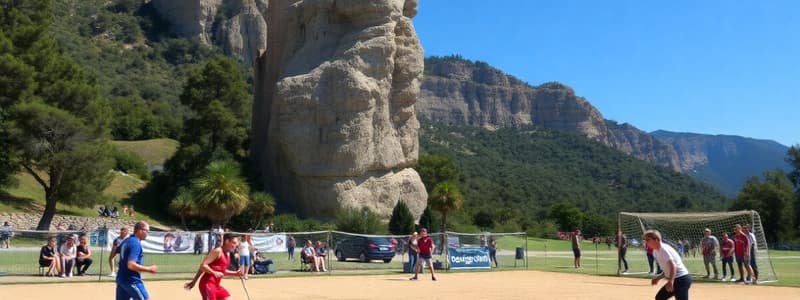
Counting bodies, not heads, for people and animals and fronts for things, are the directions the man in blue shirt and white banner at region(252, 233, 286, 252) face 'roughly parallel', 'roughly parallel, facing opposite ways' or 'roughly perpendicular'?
roughly perpendicular

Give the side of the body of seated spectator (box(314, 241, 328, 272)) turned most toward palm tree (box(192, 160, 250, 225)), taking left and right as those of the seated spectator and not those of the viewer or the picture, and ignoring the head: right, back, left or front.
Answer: back

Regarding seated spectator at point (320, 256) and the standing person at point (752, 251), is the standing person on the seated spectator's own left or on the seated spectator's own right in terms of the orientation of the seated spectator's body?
on the seated spectator's own left

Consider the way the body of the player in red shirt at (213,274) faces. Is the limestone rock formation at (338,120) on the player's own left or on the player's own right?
on the player's own left

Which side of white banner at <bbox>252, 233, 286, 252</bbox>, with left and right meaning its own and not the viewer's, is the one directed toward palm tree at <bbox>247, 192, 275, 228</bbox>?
back

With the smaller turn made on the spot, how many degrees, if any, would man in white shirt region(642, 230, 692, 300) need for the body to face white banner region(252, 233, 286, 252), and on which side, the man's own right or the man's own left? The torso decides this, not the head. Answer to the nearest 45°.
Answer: approximately 45° to the man's own right

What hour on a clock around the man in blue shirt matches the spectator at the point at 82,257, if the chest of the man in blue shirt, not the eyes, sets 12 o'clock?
The spectator is roughly at 9 o'clock from the man in blue shirt.

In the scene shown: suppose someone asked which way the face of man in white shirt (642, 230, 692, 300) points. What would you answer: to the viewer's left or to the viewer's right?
to the viewer's left

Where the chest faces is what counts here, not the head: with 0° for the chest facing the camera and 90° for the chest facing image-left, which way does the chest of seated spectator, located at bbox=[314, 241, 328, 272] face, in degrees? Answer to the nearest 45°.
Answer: approximately 0°
